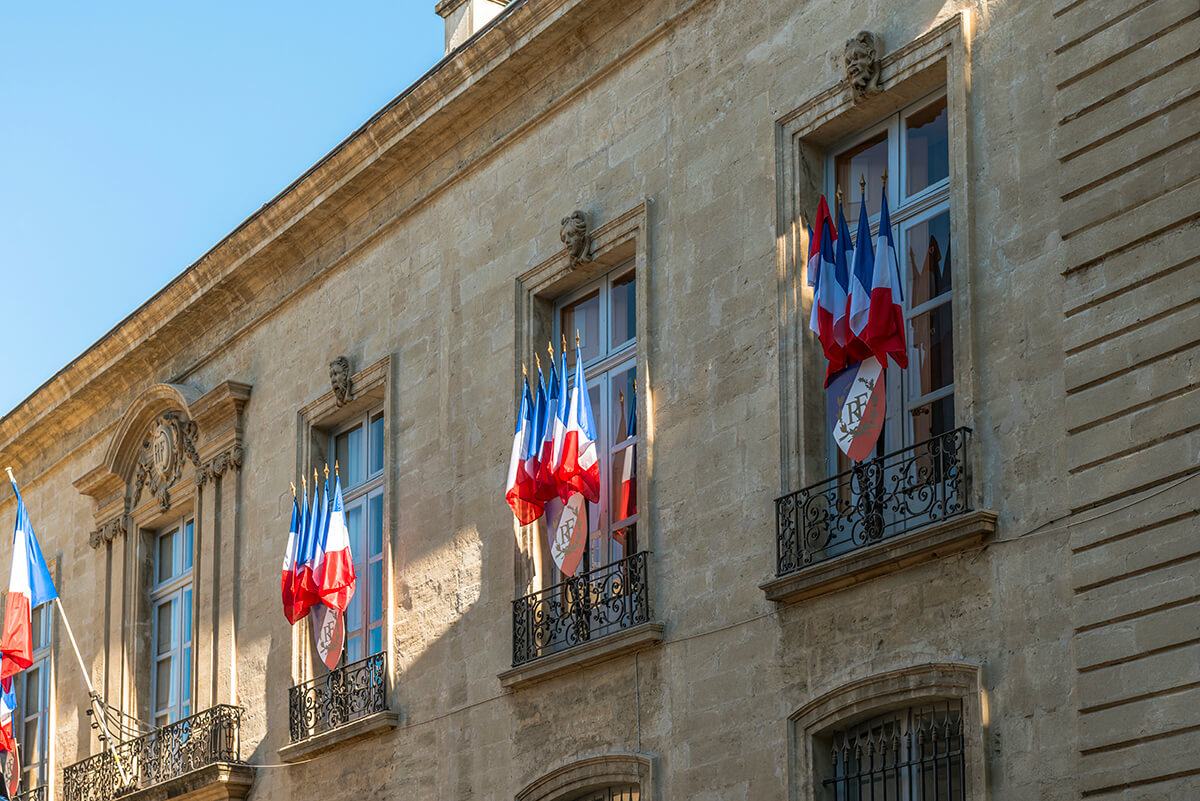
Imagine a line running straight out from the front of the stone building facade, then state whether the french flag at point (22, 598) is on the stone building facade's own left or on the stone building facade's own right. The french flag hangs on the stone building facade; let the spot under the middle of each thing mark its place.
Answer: on the stone building facade's own right
